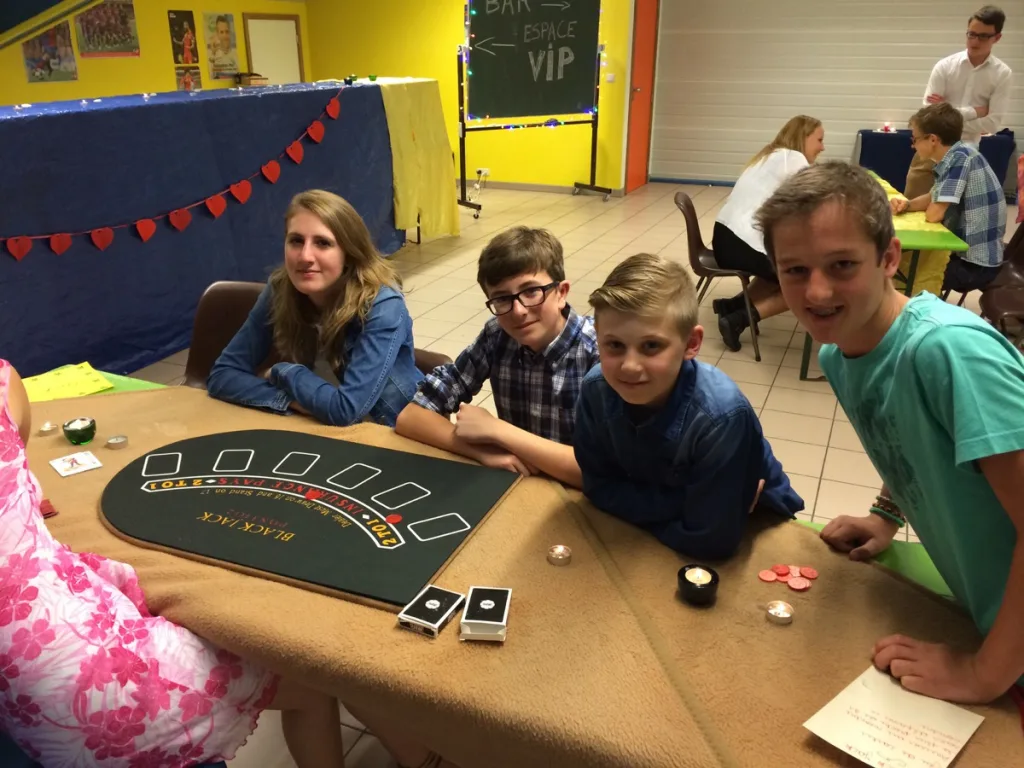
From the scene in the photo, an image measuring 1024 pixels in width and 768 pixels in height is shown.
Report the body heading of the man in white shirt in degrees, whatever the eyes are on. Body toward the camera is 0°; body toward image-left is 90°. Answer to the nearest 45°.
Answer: approximately 45°

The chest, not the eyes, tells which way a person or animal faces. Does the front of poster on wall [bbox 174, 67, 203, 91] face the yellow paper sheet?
yes

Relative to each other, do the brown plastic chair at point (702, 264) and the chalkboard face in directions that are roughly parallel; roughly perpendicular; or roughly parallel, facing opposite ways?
roughly perpendicular

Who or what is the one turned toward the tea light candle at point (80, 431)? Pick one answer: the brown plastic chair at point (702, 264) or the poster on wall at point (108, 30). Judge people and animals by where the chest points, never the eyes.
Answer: the poster on wall

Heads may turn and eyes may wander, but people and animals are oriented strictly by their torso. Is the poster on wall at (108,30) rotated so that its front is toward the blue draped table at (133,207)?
yes

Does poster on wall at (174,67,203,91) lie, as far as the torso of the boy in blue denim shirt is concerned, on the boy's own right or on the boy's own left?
on the boy's own right

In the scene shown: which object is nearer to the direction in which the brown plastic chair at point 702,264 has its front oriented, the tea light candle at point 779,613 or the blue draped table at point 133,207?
the tea light candle

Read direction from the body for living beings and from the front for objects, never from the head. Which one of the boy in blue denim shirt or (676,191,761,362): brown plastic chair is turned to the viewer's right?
the brown plastic chair

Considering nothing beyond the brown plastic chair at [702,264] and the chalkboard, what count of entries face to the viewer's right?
1

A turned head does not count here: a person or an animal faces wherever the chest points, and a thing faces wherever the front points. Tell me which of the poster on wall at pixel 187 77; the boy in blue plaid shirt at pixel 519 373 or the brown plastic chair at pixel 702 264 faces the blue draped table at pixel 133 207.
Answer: the poster on wall

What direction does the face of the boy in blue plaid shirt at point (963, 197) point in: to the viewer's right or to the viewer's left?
to the viewer's left

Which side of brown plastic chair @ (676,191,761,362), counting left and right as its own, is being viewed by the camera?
right

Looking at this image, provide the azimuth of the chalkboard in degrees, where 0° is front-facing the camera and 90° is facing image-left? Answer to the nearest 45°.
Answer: approximately 0°
